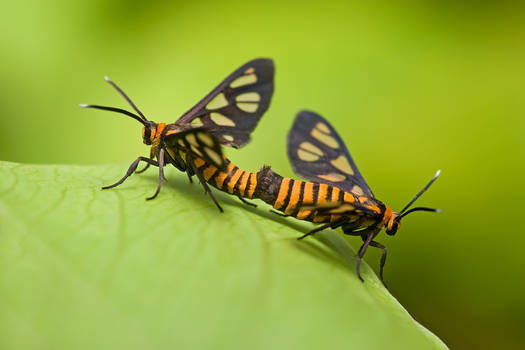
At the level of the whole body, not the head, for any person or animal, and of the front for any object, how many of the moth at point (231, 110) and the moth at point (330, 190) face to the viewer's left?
1

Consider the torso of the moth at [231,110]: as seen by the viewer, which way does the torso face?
to the viewer's left

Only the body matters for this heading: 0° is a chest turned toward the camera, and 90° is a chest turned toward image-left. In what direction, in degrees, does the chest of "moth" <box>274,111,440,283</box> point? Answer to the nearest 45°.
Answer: approximately 270°

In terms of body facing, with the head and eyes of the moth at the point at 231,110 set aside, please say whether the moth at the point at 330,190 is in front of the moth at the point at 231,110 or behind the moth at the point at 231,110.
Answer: behind

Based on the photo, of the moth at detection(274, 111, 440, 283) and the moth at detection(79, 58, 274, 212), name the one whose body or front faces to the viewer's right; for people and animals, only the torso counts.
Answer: the moth at detection(274, 111, 440, 283)

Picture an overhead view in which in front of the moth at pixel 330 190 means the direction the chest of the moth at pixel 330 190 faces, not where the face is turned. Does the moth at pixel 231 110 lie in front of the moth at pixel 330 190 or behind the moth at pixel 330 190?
behind
